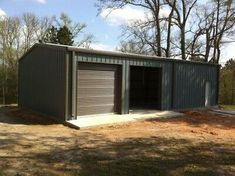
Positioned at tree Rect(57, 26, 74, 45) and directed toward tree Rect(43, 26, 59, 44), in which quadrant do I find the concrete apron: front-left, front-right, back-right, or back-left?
back-left

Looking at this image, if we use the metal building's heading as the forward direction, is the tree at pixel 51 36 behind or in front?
behind

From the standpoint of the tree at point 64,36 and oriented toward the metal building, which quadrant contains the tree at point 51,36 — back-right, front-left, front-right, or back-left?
back-right

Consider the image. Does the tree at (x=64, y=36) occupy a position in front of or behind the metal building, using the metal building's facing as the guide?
behind

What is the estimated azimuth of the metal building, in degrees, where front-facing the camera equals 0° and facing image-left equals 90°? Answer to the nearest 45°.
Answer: approximately 315°
